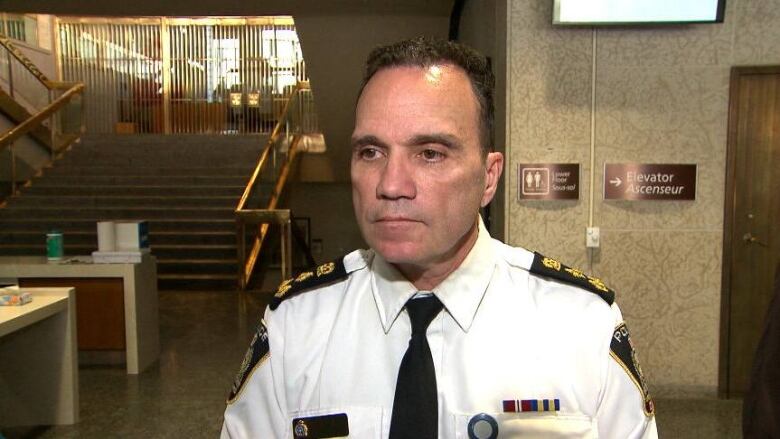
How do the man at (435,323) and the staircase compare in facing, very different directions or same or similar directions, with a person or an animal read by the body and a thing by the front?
same or similar directions

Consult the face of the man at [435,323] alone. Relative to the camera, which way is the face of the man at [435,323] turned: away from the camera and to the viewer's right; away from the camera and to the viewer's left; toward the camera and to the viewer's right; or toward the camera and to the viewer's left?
toward the camera and to the viewer's left

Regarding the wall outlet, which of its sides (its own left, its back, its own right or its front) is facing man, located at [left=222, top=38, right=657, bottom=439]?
front

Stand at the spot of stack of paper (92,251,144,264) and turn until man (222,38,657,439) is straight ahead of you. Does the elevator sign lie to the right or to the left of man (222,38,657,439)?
left

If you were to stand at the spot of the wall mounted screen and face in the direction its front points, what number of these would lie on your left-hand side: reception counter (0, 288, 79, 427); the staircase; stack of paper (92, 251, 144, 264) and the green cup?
0

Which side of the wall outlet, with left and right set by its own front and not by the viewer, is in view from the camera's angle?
front

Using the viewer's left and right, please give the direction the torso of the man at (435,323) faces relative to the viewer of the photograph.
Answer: facing the viewer

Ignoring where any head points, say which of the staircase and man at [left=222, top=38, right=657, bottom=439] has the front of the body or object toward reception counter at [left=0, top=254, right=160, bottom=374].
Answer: the staircase

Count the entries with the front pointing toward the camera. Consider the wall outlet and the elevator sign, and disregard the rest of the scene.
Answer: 2

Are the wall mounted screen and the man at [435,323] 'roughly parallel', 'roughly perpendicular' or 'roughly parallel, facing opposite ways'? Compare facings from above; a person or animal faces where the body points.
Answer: roughly parallel

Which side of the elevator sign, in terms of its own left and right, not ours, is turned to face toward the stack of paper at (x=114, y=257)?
right

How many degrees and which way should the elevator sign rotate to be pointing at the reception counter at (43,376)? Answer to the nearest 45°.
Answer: approximately 45° to its right

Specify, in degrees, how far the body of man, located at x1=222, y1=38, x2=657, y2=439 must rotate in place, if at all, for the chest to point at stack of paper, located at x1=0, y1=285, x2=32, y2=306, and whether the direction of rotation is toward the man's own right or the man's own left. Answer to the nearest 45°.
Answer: approximately 135° to the man's own right

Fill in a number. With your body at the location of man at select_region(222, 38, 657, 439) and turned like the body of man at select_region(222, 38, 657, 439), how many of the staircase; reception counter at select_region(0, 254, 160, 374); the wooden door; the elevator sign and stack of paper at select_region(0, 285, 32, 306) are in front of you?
0

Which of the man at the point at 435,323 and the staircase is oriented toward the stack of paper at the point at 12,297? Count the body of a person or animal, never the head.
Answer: the staircase

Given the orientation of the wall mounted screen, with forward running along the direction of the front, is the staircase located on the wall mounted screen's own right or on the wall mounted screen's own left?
on the wall mounted screen's own right

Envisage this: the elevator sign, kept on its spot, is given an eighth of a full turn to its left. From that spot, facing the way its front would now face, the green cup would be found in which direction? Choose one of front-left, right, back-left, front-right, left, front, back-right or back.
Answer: back-right

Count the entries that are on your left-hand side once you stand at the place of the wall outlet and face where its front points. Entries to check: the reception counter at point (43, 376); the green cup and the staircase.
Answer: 0

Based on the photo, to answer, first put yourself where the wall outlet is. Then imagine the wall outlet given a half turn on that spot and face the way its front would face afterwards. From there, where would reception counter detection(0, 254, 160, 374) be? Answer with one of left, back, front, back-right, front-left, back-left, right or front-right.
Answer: left
